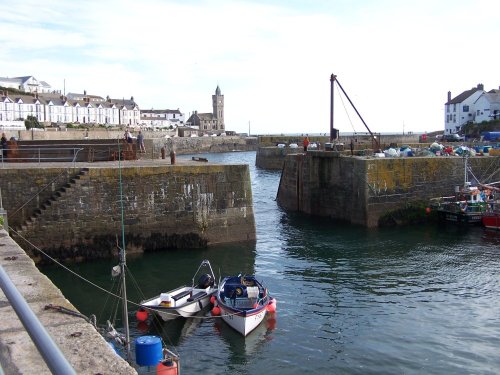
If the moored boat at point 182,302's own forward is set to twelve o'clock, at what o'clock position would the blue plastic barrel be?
The blue plastic barrel is roughly at 11 o'clock from the moored boat.

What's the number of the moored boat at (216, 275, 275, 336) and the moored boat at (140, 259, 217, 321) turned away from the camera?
0

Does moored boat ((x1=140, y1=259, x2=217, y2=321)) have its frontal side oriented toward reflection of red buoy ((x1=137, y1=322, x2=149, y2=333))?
yes

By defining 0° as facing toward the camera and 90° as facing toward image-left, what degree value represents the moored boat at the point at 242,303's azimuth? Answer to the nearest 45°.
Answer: approximately 0°

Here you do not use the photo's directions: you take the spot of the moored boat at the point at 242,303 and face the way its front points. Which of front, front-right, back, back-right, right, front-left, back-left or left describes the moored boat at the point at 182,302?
right

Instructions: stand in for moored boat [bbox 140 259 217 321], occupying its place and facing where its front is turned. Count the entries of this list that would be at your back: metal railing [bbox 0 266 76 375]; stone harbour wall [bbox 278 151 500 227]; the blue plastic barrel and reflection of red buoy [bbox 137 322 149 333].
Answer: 1

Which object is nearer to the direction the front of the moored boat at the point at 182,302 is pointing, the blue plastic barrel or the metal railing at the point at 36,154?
the blue plastic barrel

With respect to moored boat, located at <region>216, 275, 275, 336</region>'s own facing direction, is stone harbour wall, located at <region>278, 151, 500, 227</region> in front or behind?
behind

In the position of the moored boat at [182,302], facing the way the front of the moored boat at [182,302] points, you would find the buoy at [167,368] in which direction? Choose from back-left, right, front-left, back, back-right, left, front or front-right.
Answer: front-left
